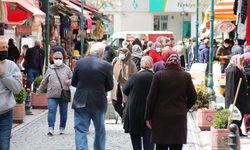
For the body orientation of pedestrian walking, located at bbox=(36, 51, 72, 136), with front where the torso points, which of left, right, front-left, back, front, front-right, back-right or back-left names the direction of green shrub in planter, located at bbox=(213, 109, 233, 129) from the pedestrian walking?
front-left

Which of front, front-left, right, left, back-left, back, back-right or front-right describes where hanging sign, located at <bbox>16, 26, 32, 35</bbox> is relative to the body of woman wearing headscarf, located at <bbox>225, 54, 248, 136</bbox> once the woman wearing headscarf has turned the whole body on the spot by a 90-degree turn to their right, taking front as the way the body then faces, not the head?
back

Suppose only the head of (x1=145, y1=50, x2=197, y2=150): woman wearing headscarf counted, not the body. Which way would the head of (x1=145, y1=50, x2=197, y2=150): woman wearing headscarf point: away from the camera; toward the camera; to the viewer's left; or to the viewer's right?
away from the camera

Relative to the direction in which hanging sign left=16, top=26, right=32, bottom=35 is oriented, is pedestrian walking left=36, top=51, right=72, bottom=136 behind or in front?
in front

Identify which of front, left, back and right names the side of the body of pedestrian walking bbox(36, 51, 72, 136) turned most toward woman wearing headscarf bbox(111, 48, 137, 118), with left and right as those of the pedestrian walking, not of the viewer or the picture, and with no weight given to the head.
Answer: left

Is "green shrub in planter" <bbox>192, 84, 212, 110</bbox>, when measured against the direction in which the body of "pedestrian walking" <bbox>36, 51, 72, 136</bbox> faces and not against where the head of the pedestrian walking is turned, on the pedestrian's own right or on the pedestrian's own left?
on the pedestrian's own left

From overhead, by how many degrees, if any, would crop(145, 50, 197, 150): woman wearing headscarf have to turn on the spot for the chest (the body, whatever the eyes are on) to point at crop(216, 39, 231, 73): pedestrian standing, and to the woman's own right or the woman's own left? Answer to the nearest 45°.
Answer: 0° — they already face them

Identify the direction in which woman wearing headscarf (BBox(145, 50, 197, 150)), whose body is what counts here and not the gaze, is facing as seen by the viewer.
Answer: away from the camera

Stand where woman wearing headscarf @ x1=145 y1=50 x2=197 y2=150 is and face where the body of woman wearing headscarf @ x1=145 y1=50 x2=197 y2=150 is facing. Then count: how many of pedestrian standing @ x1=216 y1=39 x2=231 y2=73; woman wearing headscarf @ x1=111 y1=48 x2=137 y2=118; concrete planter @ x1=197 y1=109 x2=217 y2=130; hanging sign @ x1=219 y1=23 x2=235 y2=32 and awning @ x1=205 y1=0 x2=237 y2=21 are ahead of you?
5

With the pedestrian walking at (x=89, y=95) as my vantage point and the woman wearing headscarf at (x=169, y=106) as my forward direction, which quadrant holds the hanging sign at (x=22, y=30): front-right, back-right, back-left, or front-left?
back-left

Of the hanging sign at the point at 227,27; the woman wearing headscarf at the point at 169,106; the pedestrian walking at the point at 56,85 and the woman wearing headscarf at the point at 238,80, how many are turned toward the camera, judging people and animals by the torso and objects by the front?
2

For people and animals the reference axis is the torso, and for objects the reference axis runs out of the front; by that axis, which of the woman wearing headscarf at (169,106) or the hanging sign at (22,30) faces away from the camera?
the woman wearing headscarf

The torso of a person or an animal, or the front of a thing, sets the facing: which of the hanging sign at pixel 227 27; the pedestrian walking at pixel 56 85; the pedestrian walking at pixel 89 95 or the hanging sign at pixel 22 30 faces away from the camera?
the pedestrian walking at pixel 89 95

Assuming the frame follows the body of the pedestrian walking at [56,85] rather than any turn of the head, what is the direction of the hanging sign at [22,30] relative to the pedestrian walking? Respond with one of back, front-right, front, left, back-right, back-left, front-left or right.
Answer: back

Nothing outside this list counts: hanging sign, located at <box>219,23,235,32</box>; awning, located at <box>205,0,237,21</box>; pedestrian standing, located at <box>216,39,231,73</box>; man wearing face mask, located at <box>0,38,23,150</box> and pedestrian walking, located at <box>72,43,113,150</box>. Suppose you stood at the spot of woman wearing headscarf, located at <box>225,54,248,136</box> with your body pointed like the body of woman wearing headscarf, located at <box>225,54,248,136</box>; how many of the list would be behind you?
2

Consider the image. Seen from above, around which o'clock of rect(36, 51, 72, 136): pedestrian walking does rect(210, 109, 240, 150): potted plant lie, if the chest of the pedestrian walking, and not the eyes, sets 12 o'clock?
The potted plant is roughly at 10 o'clock from the pedestrian walking.

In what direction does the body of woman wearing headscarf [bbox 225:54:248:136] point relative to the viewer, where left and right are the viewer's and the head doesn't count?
facing away from the viewer and to the right of the viewer
